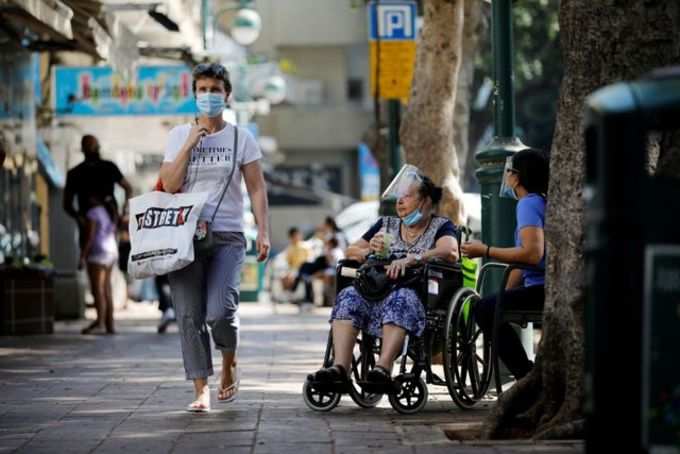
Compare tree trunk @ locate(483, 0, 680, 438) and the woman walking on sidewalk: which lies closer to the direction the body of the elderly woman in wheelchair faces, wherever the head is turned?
the woman walking on sidewalk

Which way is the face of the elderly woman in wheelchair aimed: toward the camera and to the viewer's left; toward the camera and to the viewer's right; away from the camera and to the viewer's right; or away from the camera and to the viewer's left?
toward the camera and to the viewer's left

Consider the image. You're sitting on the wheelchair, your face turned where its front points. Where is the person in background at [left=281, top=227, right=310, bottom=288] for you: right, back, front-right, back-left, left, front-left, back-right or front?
back-right

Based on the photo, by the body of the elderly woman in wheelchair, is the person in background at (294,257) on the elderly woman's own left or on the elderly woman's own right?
on the elderly woman's own right

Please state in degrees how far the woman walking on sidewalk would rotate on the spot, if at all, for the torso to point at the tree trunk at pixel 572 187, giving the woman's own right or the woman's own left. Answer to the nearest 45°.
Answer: approximately 45° to the woman's own left

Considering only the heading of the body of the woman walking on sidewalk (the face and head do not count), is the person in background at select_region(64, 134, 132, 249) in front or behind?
behind

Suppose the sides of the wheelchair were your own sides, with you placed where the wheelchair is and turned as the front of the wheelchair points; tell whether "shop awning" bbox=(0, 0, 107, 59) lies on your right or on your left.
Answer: on your right

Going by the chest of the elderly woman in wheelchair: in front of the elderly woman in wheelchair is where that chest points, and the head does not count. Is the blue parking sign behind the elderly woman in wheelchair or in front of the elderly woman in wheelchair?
behind

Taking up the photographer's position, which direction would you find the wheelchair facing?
facing the viewer and to the left of the viewer

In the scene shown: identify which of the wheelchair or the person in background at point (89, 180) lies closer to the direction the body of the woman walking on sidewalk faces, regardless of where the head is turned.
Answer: the wheelchair

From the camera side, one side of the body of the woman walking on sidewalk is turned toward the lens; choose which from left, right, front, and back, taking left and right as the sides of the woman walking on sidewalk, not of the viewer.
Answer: front

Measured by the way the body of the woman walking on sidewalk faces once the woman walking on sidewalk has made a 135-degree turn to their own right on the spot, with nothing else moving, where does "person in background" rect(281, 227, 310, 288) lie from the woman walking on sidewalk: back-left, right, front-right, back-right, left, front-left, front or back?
front-right

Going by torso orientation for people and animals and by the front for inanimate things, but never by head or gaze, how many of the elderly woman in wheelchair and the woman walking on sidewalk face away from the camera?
0

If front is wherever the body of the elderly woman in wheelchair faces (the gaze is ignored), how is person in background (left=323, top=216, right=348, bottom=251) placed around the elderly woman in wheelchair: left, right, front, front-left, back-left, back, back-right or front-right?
back-right

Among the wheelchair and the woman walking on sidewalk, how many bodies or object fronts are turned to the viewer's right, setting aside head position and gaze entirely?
0

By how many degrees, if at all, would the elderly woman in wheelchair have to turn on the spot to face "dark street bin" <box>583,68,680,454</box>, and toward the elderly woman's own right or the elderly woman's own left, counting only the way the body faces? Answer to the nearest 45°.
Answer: approximately 45° to the elderly woman's own left

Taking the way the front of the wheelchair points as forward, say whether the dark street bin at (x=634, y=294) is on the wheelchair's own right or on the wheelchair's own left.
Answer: on the wheelchair's own left

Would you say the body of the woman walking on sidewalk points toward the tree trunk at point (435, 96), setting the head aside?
no
